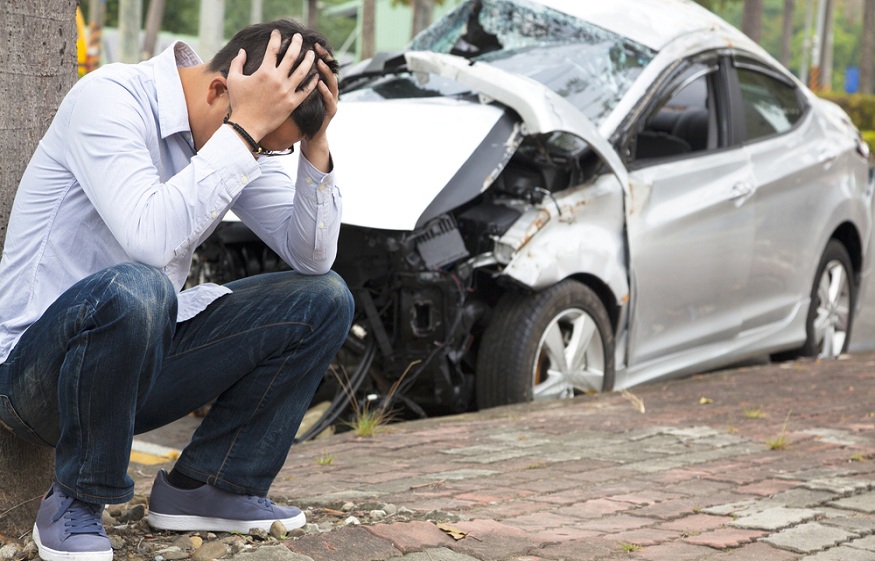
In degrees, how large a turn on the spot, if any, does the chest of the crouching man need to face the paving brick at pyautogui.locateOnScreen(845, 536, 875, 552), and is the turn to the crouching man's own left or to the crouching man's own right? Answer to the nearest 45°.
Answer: approximately 45° to the crouching man's own left

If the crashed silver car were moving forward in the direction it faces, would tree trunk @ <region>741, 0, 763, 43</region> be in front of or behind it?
behind

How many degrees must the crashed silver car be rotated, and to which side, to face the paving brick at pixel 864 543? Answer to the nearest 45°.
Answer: approximately 45° to its left

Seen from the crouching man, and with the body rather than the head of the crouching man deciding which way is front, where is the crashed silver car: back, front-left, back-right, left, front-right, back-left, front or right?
left

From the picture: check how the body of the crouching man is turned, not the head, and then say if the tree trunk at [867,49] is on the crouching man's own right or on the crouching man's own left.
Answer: on the crouching man's own left

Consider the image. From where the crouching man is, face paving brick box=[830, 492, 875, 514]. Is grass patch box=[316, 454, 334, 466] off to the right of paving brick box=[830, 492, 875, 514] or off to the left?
left

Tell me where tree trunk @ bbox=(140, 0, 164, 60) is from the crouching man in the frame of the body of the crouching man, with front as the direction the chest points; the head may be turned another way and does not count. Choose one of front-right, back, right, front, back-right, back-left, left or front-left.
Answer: back-left

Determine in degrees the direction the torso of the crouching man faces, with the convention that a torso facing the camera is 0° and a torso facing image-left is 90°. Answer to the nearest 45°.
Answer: approximately 315°
